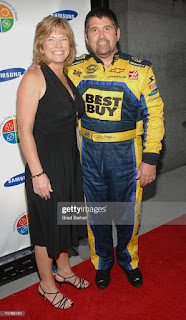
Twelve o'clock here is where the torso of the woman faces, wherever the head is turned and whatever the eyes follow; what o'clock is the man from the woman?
The man is roughly at 10 o'clock from the woman.

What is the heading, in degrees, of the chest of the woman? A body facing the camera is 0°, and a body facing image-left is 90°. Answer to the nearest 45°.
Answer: approximately 315°
